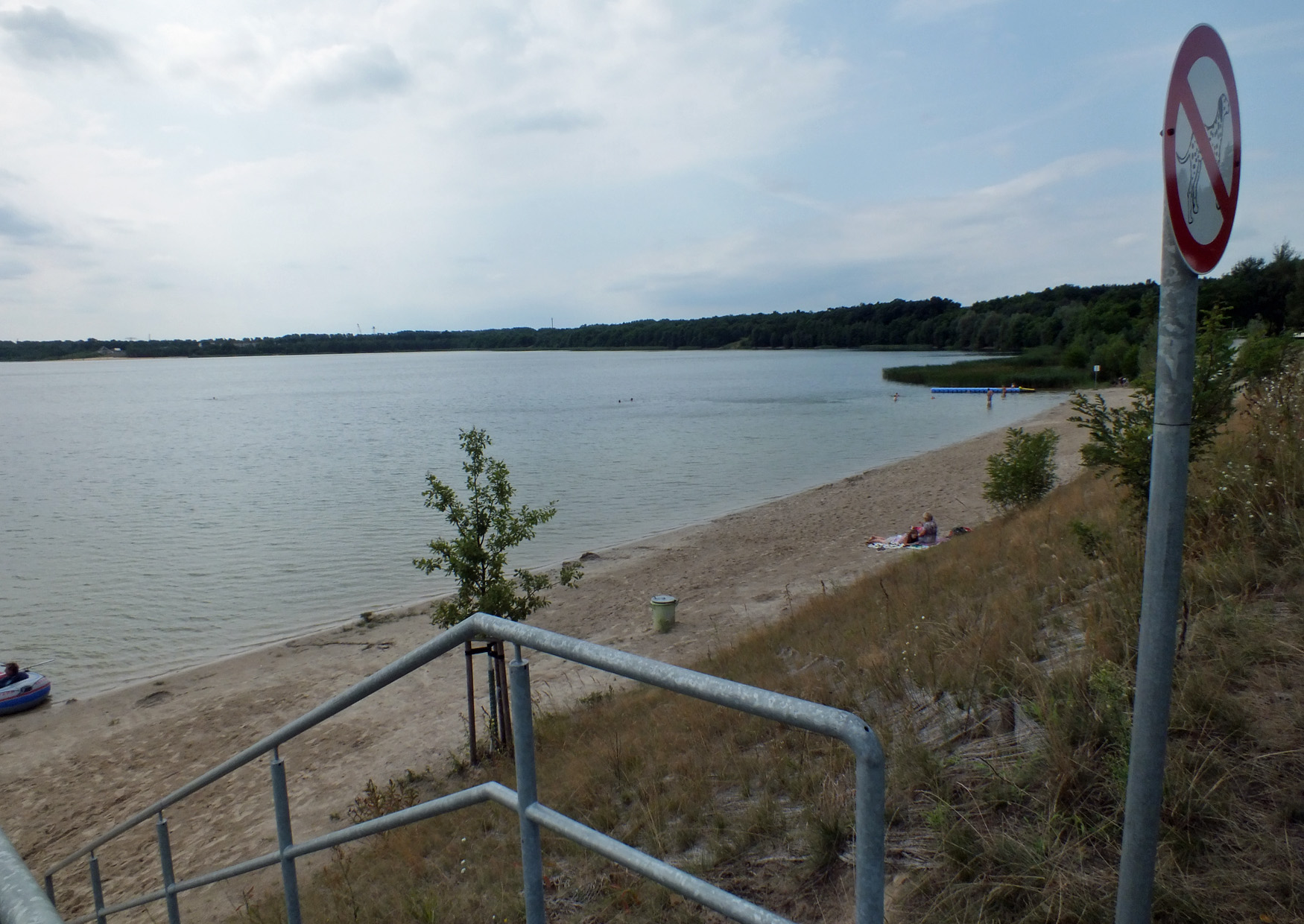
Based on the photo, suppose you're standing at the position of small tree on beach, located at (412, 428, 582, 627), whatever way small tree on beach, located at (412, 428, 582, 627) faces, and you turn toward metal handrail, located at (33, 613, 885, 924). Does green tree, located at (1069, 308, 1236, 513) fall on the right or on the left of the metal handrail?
left
